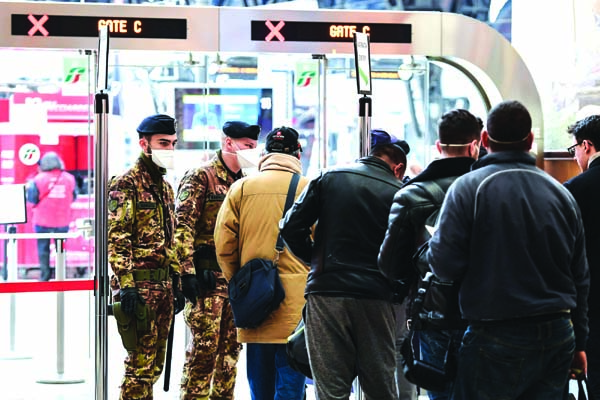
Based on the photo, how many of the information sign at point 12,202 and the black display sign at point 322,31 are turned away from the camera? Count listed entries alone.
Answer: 0

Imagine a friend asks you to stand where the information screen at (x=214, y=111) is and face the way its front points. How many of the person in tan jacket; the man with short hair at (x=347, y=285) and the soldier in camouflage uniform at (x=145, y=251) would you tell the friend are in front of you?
3

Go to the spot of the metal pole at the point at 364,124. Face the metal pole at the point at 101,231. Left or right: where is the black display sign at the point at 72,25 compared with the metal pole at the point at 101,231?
right

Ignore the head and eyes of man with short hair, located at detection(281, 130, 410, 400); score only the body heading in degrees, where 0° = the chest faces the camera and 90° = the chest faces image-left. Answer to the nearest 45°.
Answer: approximately 225°

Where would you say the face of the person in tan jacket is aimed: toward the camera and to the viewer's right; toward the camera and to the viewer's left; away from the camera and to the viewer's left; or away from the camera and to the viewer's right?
away from the camera and to the viewer's left

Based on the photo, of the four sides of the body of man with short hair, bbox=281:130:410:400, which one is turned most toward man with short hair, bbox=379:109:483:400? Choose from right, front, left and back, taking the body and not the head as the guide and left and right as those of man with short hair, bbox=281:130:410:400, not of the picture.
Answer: right

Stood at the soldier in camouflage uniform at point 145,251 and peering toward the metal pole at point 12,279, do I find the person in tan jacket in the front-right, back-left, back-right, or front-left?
back-right

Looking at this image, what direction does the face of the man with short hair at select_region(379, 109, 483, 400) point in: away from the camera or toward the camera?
away from the camera

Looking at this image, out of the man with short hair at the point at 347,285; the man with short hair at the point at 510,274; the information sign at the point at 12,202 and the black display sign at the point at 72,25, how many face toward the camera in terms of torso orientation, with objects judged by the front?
2
